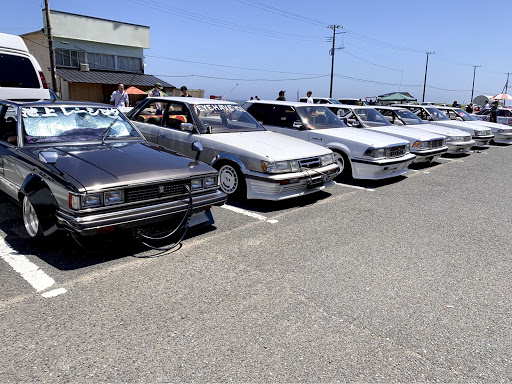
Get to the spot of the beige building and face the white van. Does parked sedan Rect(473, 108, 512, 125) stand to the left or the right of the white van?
left

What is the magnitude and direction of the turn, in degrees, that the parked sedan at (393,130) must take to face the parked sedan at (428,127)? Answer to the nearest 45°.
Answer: approximately 135° to its left

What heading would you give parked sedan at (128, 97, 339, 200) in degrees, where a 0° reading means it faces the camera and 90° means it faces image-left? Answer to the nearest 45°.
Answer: approximately 315°

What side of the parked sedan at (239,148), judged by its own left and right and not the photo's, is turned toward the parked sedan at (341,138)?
left

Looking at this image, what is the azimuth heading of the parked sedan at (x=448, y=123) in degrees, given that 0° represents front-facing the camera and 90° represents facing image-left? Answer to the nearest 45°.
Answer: approximately 315°

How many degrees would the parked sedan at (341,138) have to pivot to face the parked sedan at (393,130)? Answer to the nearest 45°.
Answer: approximately 90° to its left

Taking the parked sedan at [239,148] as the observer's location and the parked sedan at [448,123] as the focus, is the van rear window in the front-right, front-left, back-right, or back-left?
back-left

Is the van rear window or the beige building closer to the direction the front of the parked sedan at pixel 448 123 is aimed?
the van rear window

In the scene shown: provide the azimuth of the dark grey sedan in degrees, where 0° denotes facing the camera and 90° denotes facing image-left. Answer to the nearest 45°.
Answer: approximately 315°

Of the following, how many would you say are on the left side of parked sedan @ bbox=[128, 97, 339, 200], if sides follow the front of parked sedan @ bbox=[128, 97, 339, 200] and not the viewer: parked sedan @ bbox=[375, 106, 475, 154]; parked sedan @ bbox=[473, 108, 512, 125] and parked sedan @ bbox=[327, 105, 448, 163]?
3

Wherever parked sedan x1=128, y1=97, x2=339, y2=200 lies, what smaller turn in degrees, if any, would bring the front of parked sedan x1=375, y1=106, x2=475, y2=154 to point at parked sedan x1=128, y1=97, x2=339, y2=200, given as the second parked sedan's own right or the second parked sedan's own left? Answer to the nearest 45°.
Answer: approximately 45° to the second parked sedan's own right
